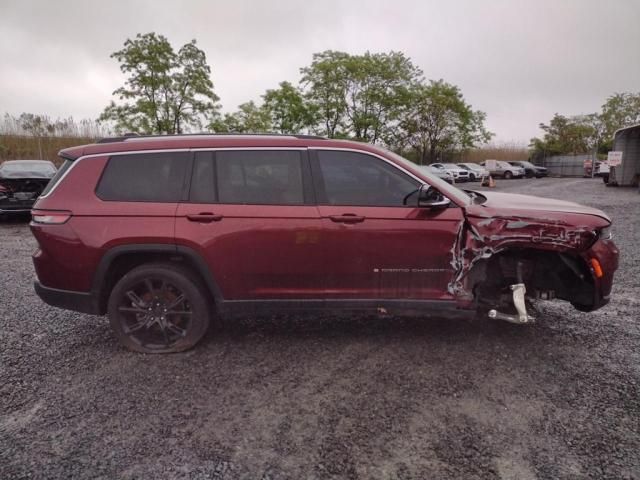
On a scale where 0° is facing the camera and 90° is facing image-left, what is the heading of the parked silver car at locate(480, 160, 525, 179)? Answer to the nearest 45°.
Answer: approximately 315°

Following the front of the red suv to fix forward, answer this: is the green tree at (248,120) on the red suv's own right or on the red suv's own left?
on the red suv's own left

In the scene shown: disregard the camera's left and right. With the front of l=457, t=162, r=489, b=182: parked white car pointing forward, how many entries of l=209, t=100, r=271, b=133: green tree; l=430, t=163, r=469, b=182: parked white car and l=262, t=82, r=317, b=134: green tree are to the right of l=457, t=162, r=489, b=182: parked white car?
3

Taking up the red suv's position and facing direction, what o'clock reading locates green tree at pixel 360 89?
The green tree is roughly at 9 o'clock from the red suv.

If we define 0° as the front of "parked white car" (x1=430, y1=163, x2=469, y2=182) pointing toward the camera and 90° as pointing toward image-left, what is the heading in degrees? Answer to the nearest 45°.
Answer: approximately 315°

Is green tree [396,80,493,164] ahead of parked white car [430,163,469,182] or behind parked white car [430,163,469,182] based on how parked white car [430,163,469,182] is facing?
behind

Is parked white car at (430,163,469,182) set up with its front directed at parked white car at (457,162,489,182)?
no

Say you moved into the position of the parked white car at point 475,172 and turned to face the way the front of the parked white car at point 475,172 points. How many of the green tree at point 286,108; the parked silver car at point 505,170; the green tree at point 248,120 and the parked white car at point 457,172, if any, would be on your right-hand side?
3

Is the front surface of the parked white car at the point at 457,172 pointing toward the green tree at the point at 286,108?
no

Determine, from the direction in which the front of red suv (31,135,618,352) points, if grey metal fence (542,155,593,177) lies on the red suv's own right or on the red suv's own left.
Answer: on the red suv's own left

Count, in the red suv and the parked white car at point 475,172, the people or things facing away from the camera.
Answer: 0

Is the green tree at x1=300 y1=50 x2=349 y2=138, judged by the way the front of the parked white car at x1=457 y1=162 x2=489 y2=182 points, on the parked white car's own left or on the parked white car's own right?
on the parked white car's own right

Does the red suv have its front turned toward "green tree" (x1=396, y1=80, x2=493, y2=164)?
no

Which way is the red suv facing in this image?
to the viewer's right

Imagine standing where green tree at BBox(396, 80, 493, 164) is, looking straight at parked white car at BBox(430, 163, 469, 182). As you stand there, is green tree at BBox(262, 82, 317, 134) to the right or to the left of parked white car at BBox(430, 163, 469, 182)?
right
